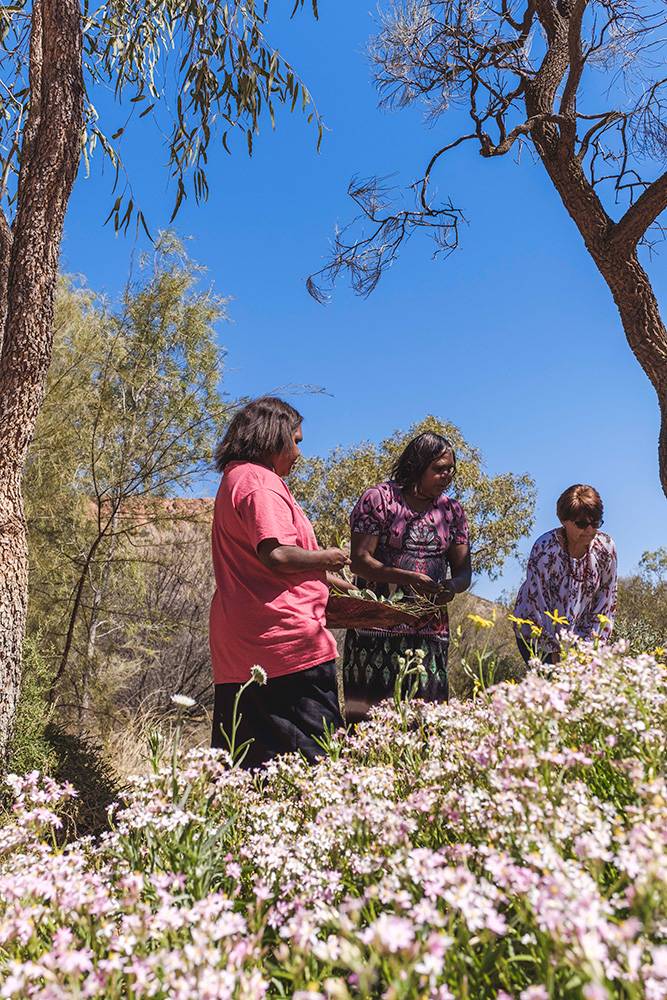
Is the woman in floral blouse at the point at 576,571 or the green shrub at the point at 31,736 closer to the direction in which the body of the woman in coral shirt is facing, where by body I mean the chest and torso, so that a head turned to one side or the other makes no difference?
the woman in floral blouse

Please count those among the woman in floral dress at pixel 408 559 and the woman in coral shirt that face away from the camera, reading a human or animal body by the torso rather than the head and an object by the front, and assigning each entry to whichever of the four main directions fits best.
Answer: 0

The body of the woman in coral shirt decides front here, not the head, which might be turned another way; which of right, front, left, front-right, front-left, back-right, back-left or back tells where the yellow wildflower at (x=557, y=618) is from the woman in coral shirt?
front

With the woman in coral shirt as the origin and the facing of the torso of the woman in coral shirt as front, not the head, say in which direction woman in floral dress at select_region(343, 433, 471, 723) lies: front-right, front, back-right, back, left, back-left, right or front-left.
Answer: front-left

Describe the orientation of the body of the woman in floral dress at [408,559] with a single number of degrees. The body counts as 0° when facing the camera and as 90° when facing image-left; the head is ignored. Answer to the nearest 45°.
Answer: approximately 315°

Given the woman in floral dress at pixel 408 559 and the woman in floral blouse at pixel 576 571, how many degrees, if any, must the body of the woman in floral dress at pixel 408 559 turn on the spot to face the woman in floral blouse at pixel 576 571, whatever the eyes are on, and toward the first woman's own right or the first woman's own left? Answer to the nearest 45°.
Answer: approximately 45° to the first woman's own left

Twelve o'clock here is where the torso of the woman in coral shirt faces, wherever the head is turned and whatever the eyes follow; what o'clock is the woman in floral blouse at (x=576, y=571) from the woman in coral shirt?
The woman in floral blouse is roughly at 11 o'clock from the woman in coral shirt.

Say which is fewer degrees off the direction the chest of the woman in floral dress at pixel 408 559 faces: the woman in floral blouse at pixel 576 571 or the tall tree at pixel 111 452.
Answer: the woman in floral blouse

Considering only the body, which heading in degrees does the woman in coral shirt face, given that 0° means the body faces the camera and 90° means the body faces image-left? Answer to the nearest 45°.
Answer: approximately 270°

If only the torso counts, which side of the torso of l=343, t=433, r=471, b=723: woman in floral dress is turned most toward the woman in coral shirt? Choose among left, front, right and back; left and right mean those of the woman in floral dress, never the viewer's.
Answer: right
